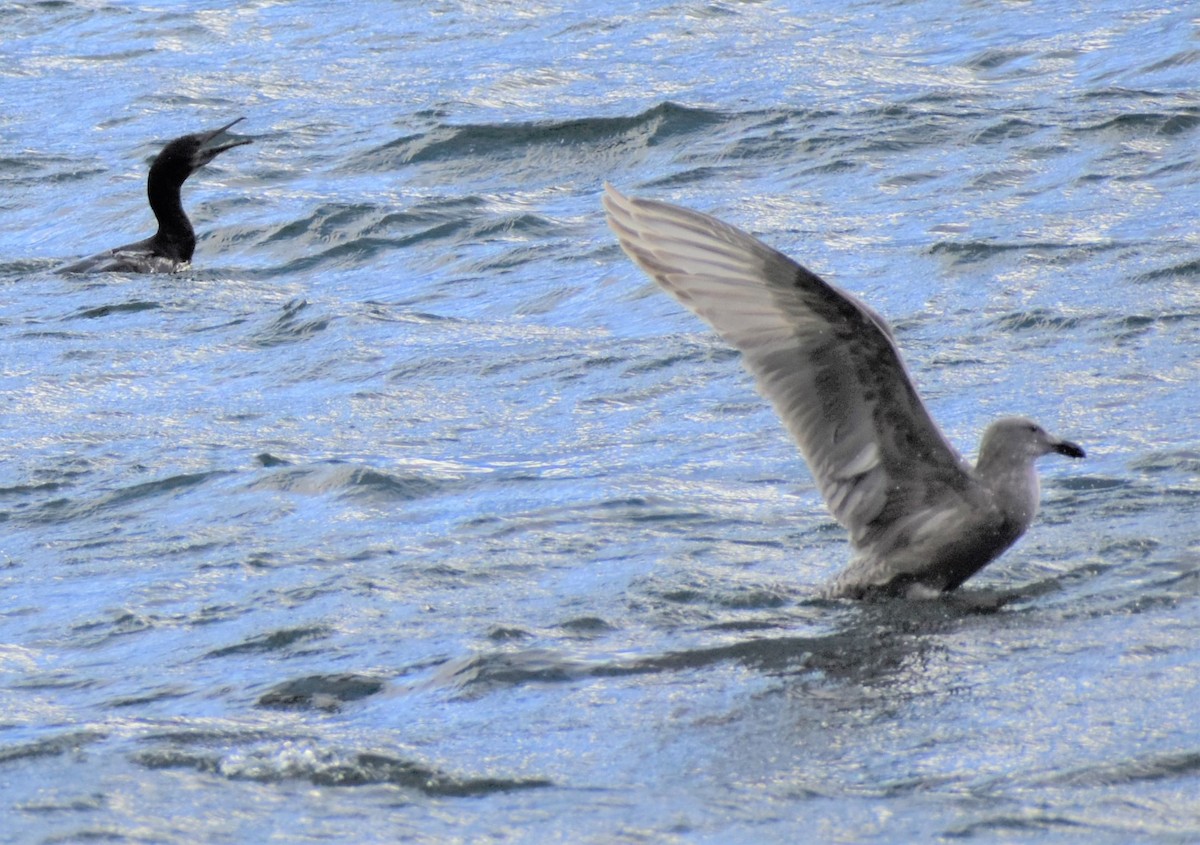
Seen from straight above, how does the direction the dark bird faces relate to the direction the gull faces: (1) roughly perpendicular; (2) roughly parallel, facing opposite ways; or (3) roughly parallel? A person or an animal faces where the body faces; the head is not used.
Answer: roughly parallel

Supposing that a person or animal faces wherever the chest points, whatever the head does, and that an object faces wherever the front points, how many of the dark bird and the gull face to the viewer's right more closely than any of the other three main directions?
2

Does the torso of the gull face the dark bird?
no

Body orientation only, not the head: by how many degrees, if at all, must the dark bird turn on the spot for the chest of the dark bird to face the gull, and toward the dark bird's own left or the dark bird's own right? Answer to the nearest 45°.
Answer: approximately 90° to the dark bird's own right

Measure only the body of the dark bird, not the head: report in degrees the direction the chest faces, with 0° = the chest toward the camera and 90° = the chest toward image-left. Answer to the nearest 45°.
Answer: approximately 270°

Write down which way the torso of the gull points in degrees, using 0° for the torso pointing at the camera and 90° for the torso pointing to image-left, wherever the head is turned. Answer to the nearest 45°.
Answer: approximately 270°
